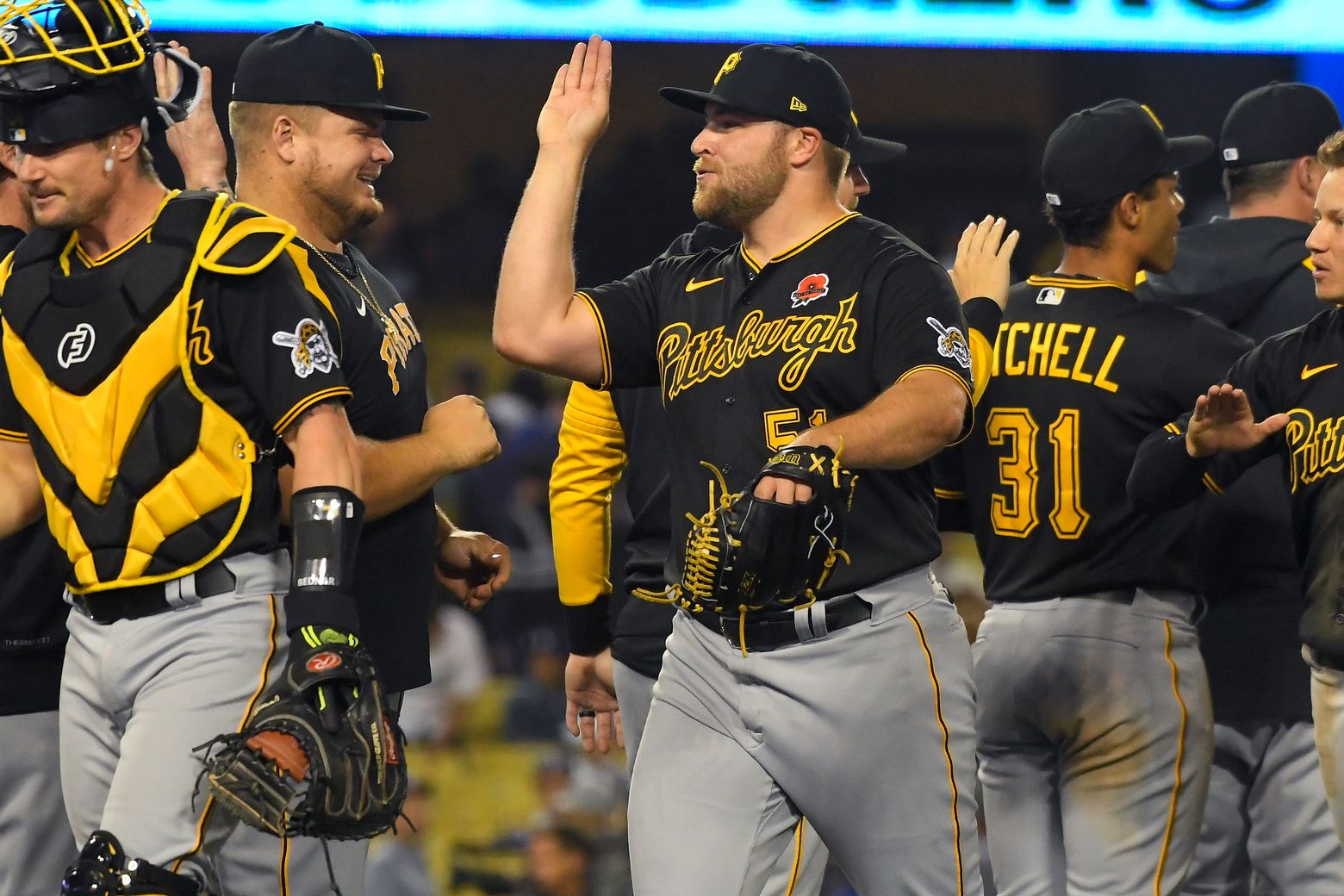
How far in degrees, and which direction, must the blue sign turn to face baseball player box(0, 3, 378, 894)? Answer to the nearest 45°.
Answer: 0° — it already faces them

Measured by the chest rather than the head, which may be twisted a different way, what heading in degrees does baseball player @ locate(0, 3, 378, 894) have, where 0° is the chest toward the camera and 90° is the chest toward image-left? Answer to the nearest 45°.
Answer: approximately 45°

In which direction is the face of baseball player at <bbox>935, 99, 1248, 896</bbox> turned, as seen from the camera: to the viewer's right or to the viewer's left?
to the viewer's right

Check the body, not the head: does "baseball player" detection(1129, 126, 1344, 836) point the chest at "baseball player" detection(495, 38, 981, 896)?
yes

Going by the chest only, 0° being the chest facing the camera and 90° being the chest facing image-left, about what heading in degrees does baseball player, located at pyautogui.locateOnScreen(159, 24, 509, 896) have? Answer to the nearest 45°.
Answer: approximately 270°

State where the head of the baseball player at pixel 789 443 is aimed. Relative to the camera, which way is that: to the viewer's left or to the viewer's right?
to the viewer's left

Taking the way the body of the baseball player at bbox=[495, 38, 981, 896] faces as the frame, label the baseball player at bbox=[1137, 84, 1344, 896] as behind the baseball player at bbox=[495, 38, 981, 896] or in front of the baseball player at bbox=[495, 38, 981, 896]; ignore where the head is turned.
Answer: behind

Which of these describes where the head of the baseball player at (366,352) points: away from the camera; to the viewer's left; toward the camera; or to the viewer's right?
to the viewer's right

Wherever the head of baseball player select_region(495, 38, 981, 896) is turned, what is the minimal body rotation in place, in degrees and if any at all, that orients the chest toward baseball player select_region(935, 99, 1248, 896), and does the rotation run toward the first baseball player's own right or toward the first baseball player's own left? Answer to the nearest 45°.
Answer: approximately 180°

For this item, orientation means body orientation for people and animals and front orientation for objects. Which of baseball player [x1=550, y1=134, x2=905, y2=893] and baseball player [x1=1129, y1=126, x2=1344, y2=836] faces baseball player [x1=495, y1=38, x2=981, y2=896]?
baseball player [x1=1129, y1=126, x2=1344, y2=836]

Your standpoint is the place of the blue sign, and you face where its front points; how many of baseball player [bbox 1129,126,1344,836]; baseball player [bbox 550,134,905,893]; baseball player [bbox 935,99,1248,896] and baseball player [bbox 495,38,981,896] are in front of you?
4

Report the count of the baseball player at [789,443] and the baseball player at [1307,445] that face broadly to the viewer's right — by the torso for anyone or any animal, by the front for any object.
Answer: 0
